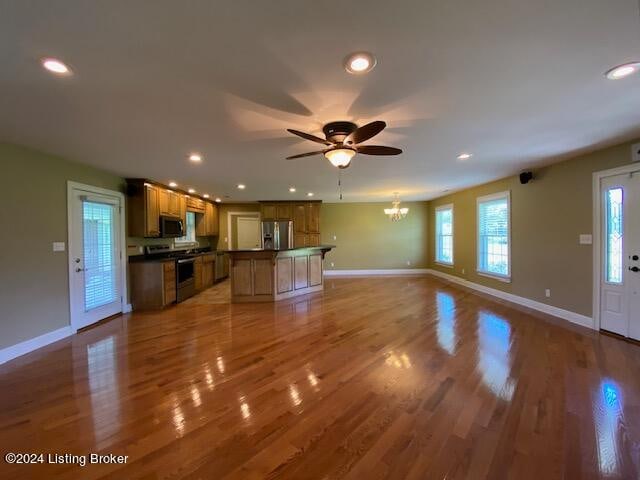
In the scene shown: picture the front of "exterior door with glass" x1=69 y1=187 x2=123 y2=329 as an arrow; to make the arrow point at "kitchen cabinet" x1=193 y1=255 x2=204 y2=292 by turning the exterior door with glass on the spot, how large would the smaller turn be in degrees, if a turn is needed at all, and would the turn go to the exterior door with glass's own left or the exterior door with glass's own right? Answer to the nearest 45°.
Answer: approximately 90° to the exterior door with glass's own left

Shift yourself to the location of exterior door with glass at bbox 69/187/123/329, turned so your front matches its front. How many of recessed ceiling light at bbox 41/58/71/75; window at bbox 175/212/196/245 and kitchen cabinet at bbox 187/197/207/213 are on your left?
2

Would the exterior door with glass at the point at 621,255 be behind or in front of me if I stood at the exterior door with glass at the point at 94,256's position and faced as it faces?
in front

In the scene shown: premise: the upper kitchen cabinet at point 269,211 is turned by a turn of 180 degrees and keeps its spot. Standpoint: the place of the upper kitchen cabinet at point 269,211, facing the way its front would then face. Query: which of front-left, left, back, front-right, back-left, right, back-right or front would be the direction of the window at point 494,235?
back-right

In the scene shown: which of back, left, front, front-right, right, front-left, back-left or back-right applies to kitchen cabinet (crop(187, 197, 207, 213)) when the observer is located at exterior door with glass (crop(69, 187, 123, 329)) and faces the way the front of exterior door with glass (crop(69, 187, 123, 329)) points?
left

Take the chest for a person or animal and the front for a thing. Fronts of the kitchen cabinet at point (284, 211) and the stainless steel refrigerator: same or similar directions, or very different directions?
same or similar directions

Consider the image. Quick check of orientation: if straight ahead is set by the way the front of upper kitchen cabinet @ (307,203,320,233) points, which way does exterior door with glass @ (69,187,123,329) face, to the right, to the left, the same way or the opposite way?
to the left

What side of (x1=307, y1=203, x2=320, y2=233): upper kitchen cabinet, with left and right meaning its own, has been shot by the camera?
front

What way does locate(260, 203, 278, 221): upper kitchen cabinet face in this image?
toward the camera

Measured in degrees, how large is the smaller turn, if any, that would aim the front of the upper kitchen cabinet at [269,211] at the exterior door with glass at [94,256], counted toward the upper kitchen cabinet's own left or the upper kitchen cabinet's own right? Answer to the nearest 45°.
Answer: approximately 45° to the upper kitchen cabinet's own right

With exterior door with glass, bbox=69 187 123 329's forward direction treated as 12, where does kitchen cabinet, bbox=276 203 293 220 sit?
The kitchen cabinet is roughly at 10 o'clock from the exterior door with glass.

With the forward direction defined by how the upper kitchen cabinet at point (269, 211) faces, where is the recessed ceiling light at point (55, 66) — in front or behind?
in front

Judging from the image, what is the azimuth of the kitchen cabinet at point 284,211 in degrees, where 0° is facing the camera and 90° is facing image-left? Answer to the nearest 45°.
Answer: approximately 0°

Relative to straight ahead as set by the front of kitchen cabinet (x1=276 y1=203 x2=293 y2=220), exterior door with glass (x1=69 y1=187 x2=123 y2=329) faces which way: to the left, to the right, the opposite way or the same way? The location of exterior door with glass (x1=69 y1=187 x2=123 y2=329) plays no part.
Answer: to the left

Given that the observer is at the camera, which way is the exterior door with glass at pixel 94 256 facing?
facing the viewer and to the right of the viewer
